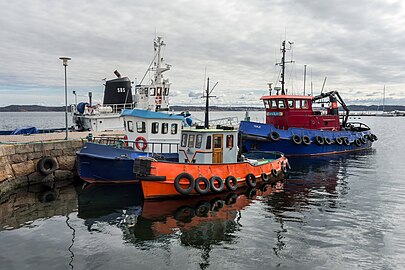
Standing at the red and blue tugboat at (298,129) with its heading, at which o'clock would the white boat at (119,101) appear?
The white boat is roughly at 1 o'clock from the red and blue tugboat.

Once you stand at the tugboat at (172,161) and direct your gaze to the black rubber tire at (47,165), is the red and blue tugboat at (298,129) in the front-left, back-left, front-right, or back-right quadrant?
back-right

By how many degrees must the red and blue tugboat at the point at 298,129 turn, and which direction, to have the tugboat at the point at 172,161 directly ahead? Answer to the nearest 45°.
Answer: approximately 45° to its left

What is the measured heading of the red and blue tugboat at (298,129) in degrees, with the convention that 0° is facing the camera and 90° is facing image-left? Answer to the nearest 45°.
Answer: approximately 45°
